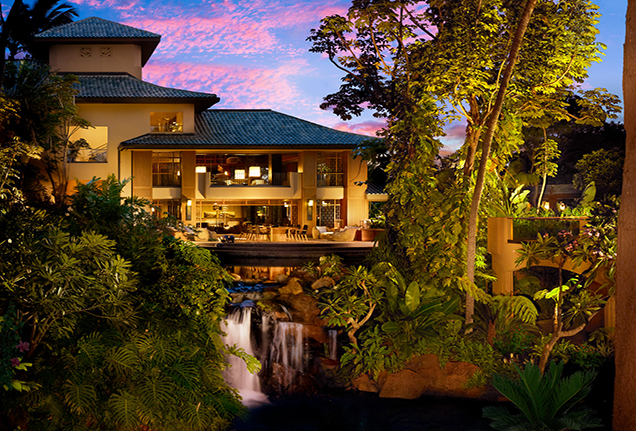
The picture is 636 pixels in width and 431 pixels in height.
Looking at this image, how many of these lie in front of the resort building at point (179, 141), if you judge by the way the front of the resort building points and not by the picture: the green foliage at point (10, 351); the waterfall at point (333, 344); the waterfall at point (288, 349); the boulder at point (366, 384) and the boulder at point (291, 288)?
5

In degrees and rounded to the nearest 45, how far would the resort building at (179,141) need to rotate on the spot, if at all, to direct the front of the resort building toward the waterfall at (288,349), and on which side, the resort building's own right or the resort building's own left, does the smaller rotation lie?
0° — it already faces it

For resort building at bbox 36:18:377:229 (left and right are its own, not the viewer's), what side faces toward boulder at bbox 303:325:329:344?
front

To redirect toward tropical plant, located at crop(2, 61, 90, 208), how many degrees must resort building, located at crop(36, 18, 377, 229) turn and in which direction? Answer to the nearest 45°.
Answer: approximately 45° to its right

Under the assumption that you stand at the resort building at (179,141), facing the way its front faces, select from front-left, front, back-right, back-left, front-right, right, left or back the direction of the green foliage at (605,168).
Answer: front-left

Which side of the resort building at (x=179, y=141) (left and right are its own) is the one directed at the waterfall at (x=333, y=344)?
front

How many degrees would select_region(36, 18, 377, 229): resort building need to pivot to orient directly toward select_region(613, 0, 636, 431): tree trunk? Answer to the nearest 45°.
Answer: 0° — it already faces it

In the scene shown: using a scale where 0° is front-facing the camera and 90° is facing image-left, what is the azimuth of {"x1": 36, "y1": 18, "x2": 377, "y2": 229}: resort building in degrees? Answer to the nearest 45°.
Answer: approximately 0°

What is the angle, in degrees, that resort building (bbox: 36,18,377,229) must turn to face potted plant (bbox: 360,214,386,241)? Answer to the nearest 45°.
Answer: approximately 45° to its left

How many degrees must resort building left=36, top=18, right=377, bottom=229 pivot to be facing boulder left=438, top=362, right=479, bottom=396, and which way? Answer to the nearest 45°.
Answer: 0° — it already faces it
